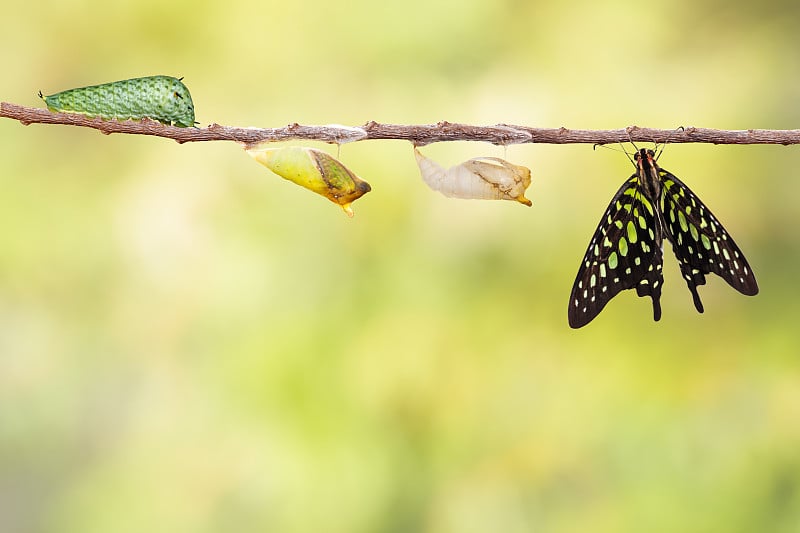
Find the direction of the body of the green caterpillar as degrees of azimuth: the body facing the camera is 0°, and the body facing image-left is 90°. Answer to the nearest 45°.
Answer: approximately 270°
